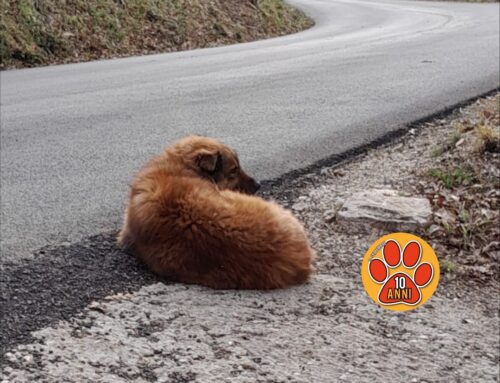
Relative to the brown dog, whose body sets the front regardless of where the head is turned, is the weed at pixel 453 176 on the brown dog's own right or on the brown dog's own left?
on the brown dog's own right

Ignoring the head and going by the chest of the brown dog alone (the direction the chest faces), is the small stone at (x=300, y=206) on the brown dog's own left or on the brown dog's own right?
on the brown dog's own right

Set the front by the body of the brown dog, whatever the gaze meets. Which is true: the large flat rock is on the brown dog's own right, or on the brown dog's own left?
on the brown dog's own right

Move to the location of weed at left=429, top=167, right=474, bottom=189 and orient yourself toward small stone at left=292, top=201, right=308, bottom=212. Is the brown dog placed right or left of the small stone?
left
